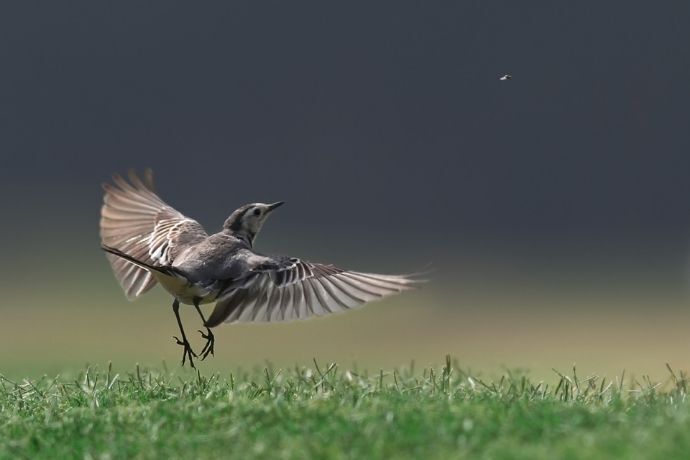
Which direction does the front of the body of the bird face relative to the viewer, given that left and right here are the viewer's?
facing away from the viewer and to the right of the viewer
